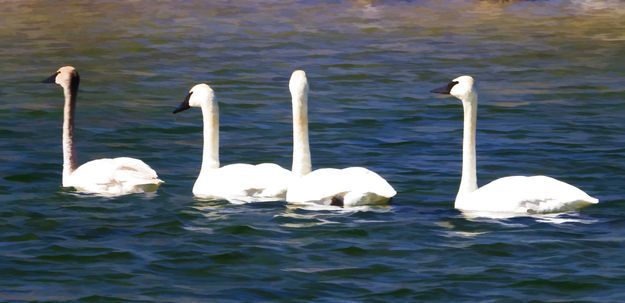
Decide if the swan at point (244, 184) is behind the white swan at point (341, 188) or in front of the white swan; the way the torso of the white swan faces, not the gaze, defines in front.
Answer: in front

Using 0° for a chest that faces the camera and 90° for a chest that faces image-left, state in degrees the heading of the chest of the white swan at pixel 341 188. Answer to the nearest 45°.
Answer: approximately 90°

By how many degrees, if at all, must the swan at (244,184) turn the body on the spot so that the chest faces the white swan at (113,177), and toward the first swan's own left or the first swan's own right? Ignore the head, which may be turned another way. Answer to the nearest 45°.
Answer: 0° — it already faces it

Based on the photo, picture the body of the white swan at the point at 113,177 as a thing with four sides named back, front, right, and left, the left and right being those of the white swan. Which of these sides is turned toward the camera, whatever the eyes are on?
left

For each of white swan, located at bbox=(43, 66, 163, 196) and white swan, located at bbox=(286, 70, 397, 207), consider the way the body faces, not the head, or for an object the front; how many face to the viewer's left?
2

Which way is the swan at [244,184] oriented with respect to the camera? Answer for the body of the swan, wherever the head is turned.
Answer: to the viewer's left

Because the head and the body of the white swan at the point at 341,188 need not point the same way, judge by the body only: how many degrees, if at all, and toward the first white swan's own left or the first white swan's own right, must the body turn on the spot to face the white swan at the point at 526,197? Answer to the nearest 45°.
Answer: approximately 180°

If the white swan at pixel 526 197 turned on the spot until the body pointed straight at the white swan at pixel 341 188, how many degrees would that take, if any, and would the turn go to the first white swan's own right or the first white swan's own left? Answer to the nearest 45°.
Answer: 0° — it already faces it

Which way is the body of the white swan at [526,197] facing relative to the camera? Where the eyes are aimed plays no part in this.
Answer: to the viewer's left

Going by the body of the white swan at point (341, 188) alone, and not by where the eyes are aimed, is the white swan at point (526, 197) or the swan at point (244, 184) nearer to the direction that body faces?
the swan at point (244, 184)
